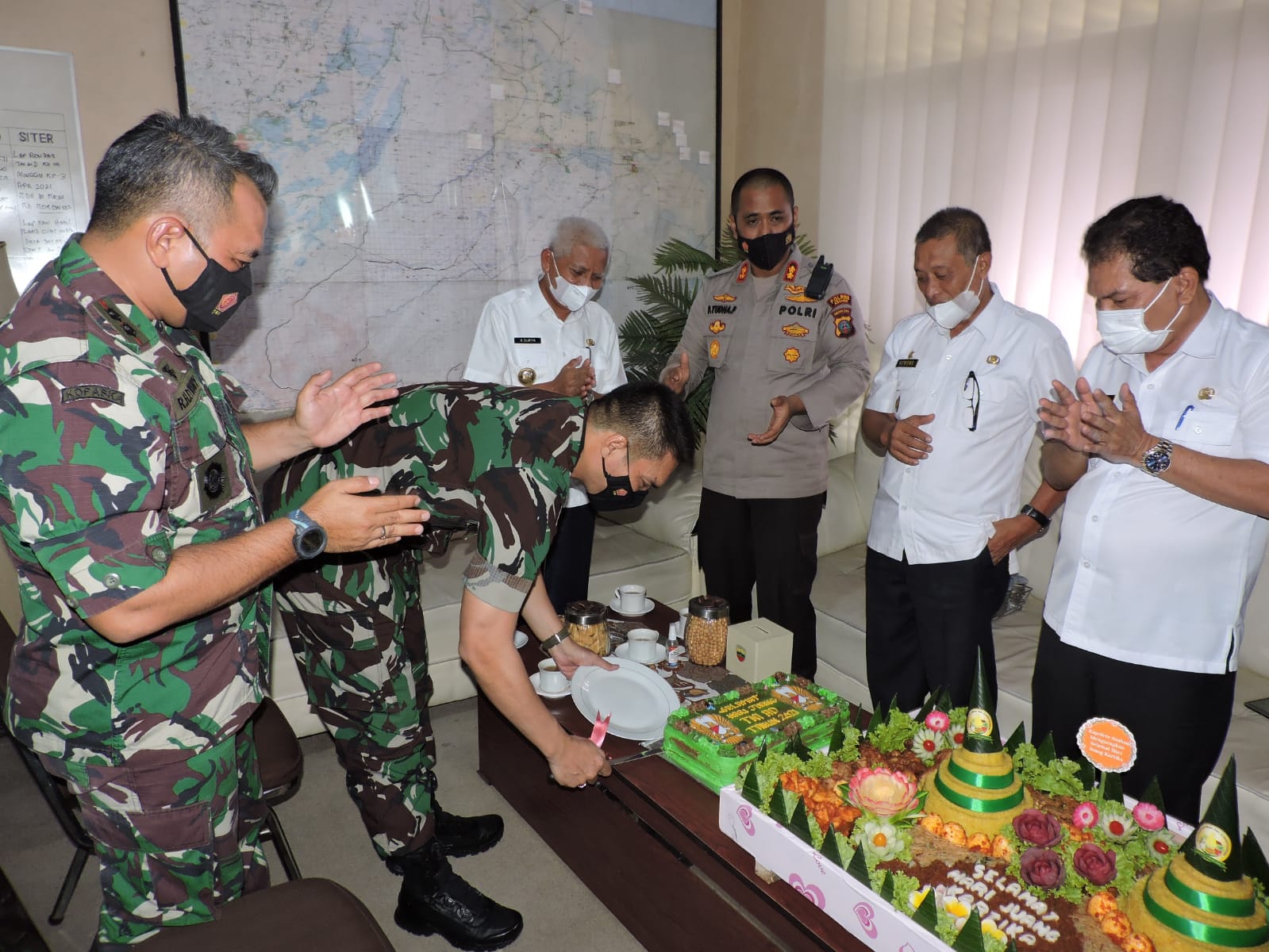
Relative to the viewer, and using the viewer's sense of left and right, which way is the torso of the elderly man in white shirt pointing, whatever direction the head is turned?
facing the viewer and to the right of the viewer

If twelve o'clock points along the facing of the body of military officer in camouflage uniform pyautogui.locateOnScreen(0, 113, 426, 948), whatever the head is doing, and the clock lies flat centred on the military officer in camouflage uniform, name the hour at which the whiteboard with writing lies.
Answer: The whiteboard with writing is roughly at 9 o'clock from the military officer in camouflage uniform.

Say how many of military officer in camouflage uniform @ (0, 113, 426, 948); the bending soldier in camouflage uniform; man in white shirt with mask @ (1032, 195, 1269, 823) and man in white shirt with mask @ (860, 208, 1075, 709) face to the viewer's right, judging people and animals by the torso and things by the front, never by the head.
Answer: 2

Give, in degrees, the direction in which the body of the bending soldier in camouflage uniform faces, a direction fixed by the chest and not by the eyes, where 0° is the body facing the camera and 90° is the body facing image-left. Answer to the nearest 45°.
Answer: approximately 270°

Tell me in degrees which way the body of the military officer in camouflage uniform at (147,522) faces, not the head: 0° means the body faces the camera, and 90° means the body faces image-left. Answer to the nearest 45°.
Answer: approximately 270°

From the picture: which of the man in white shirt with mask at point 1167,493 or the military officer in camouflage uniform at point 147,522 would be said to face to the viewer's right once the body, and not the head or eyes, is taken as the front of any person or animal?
the military officer in camouflage uniform

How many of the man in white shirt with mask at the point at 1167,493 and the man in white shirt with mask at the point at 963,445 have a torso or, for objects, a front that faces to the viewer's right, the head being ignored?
0

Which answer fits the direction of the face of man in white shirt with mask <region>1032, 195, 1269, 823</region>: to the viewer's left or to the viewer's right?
to the viewer's left

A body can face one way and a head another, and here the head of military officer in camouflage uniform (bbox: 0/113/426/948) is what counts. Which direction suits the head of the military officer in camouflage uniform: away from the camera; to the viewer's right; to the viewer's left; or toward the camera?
to the viewer's right

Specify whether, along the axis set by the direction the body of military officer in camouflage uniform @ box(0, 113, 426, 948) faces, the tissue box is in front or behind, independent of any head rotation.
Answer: in front

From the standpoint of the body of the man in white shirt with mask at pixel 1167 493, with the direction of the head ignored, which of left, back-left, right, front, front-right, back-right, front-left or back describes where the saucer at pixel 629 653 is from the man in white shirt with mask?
front-right
